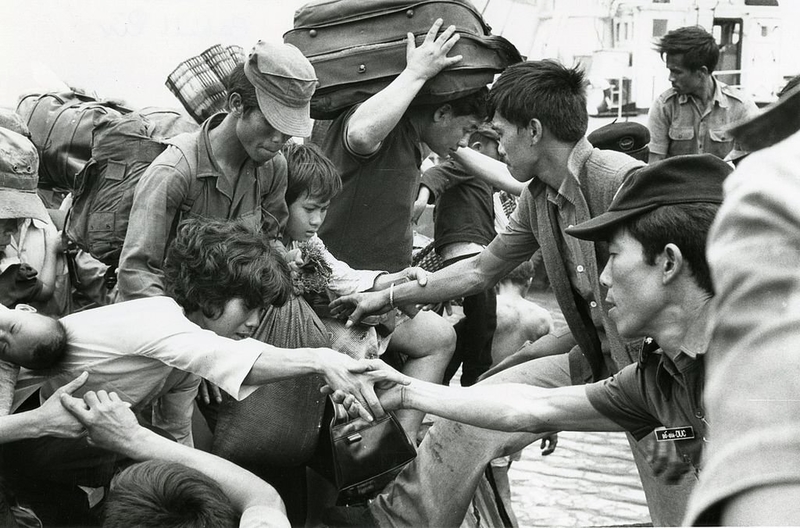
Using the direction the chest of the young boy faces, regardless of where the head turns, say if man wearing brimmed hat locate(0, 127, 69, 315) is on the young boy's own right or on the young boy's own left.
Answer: on the young boy's own right

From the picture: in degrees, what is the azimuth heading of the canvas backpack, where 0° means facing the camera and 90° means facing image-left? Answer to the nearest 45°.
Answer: approximately 90°

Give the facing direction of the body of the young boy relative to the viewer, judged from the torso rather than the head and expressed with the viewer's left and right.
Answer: facing the viewer and to the right of the viewer

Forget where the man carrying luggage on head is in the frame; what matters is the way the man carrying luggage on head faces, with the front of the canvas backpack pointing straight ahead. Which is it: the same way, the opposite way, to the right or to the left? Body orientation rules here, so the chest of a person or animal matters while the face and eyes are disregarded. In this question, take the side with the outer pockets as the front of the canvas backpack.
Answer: the opposite way

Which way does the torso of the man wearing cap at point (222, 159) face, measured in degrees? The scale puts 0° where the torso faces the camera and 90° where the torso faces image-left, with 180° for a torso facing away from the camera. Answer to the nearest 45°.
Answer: approximately 315°

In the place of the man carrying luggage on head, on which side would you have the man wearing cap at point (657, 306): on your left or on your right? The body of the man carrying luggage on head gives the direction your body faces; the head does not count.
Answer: on your right

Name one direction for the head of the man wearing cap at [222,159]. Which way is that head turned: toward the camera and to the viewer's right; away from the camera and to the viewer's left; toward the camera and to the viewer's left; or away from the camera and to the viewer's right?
toward the camera and to the viewer's right

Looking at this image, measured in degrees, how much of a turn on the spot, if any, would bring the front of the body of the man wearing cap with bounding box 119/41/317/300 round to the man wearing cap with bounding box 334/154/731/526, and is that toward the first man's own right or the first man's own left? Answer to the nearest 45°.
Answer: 0° — they already face them

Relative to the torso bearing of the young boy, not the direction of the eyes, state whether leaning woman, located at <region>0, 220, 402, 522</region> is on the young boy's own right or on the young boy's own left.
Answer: on the young boy's own right

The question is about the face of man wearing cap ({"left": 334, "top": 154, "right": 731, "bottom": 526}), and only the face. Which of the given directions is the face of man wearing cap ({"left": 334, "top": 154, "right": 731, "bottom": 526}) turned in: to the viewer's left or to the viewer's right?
to the viewer's left

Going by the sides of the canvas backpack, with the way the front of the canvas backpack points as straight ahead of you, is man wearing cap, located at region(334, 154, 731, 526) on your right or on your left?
on your left

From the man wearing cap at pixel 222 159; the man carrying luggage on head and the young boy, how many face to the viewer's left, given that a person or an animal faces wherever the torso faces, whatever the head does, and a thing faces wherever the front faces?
0

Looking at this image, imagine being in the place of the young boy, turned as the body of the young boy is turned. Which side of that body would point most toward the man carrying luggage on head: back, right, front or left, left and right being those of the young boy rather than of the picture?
left

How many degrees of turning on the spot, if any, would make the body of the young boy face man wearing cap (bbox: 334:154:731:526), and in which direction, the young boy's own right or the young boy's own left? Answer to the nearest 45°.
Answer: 0° — they already face them

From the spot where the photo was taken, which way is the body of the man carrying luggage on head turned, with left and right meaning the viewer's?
facing to the right of the viewer
